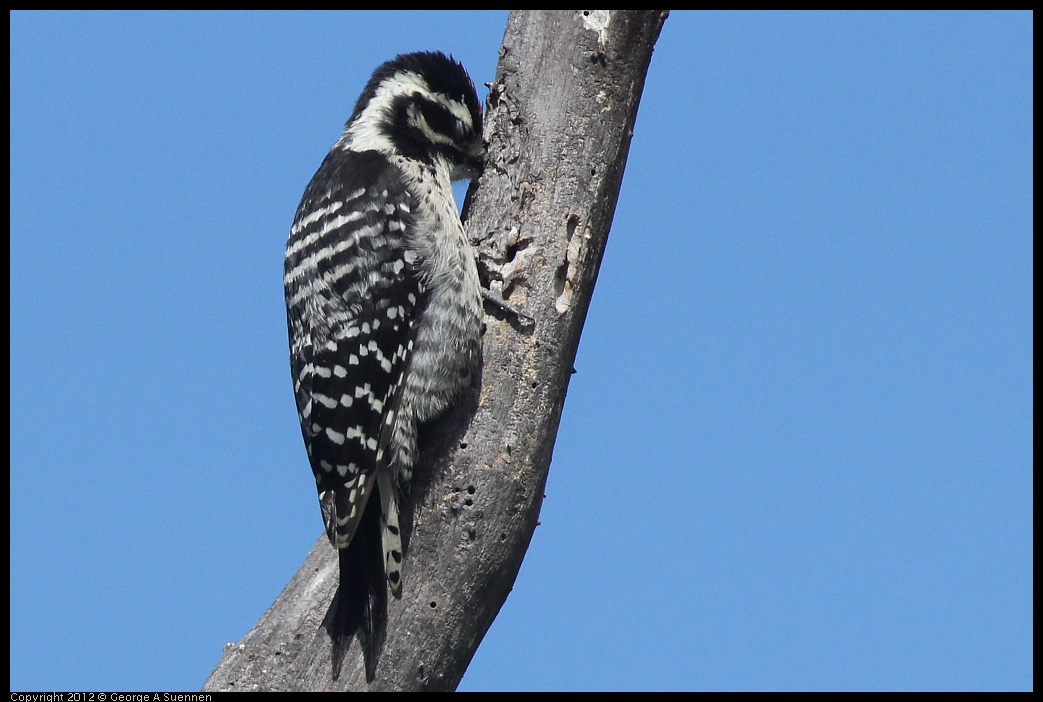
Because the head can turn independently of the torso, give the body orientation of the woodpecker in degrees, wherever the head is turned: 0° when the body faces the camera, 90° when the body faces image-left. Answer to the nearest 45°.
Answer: approximately 270°
